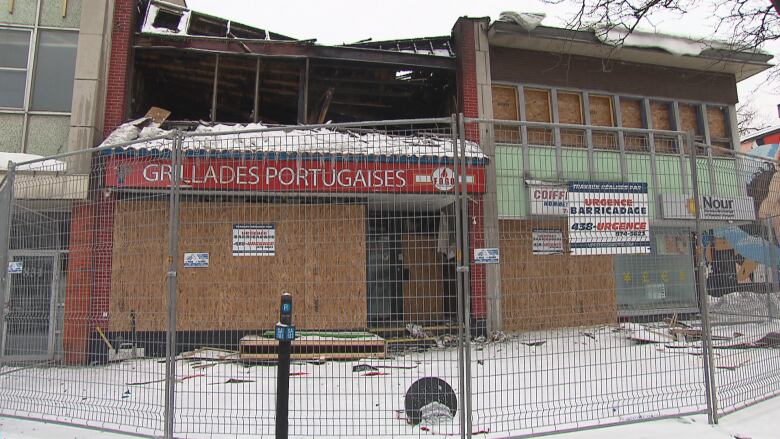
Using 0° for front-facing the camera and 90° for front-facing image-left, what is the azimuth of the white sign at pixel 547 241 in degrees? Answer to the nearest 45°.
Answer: approximately 0°

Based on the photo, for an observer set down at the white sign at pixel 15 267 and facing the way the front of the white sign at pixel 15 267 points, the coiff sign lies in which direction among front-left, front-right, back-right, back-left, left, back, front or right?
front-left

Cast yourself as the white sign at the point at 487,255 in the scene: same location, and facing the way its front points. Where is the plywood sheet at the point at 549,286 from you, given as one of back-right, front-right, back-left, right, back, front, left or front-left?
back-left

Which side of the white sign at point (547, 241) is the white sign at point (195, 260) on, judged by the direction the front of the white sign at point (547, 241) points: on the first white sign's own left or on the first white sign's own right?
on the first white sign's own right

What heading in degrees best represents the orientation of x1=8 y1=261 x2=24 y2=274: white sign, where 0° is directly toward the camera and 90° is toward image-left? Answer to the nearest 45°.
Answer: approximately 0°

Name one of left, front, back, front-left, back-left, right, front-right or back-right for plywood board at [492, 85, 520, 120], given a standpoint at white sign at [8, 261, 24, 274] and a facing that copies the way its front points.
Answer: left

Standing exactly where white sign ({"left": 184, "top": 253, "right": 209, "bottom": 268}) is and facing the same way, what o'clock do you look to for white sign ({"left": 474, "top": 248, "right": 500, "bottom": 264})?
white sign ({"left": 474, "top": 248, "right": 500, "bottom": 264}) is roughly at 10 o'clock from white sign ({"left": 184, "top": 253, "right": 209, "bottom": 268}).

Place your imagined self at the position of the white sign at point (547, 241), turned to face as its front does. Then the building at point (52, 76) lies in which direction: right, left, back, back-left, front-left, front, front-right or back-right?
right

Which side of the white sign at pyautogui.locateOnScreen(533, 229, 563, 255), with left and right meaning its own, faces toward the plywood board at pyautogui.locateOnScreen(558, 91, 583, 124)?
left

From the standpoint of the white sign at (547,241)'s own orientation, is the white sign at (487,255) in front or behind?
in front

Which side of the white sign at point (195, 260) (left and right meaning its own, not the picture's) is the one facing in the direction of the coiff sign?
left
